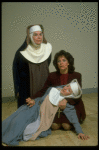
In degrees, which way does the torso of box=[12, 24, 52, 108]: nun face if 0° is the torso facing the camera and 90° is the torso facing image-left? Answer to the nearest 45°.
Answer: approximately 315°

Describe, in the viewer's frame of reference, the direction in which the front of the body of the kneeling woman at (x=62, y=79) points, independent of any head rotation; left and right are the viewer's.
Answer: facing the viewer

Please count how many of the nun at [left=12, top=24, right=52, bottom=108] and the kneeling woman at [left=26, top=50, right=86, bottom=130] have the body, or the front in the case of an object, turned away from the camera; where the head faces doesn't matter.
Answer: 0
